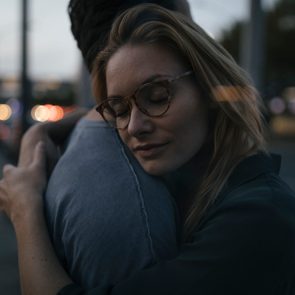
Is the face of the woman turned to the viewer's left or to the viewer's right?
to the viewer's left

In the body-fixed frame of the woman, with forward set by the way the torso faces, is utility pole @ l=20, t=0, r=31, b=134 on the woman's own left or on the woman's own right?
on the woman's own right

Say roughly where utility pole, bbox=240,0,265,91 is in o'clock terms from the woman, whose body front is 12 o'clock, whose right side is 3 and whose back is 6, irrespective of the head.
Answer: The utility pole is roughly at 5 o'clock from the woman.

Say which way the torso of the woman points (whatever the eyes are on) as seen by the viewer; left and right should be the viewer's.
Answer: facing the viewer and to the left of the viewer
